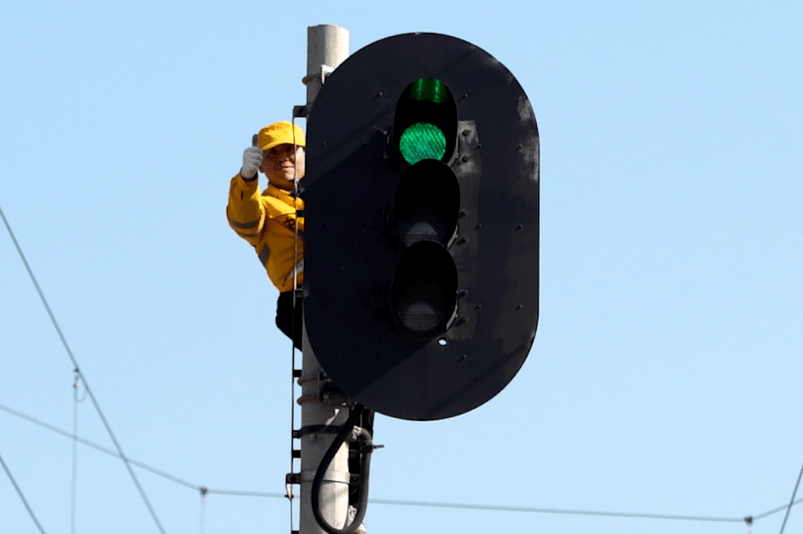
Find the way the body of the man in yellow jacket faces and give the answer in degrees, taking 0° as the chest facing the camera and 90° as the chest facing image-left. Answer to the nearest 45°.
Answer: approximately 315°
